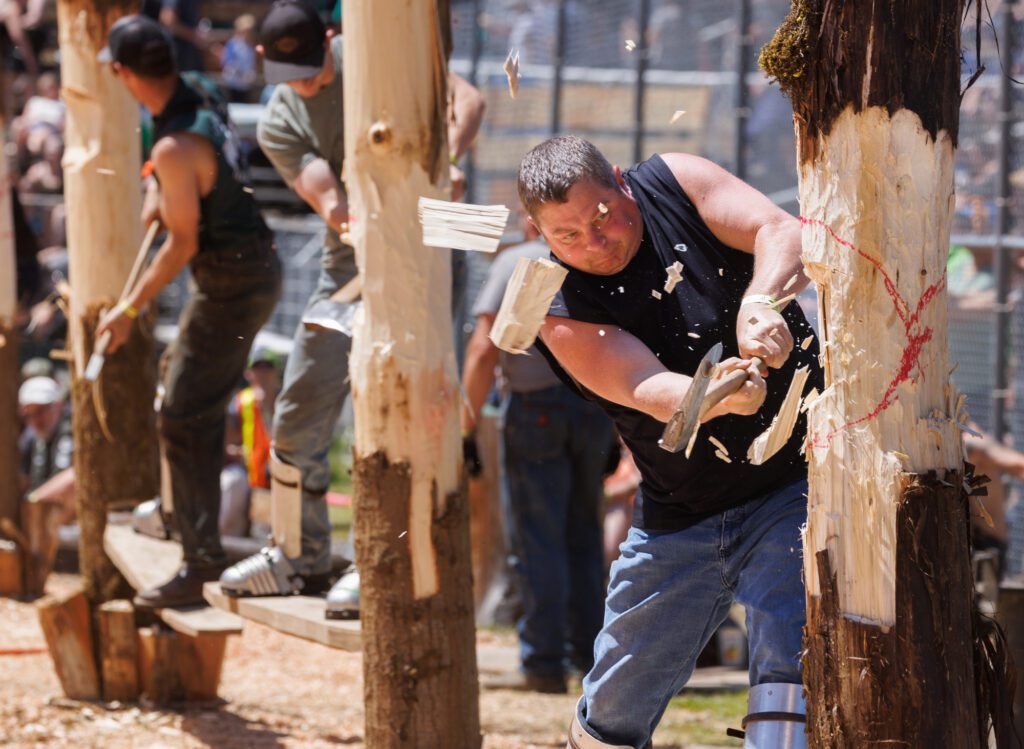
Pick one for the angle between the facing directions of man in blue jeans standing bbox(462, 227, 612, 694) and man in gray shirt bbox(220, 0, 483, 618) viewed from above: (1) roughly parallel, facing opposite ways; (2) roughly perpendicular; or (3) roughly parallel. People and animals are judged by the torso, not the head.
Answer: roughly perpendicular

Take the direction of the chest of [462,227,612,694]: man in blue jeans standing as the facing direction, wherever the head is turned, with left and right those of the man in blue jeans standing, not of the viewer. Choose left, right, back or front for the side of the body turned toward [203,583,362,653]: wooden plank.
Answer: left

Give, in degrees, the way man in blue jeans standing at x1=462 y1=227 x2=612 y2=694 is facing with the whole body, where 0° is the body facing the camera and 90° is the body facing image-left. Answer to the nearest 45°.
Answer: approximately 135°

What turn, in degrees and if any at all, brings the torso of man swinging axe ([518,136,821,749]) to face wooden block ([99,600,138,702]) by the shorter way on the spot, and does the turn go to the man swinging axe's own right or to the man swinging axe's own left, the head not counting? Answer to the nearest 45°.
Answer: approximately 135° to the man swinging axe's own right

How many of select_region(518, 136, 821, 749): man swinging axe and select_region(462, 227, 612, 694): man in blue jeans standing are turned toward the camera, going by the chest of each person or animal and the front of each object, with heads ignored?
1

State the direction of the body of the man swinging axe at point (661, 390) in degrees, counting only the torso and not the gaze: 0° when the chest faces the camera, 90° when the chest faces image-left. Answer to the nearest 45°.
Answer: approximately 0°
